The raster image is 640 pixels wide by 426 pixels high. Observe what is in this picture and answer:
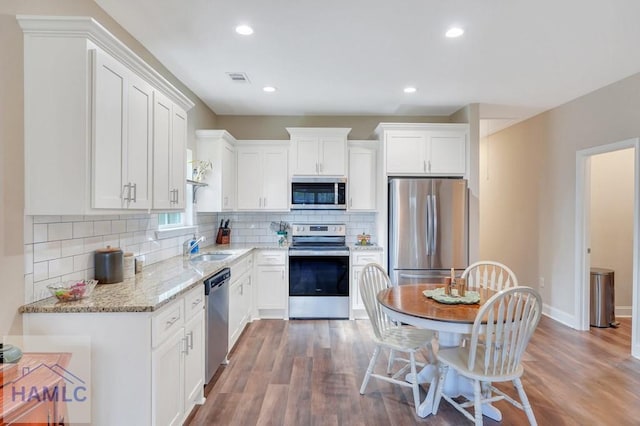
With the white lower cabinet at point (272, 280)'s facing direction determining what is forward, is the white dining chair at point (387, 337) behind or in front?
in front

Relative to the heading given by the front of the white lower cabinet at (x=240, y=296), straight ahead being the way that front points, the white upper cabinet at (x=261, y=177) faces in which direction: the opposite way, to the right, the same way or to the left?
to the right

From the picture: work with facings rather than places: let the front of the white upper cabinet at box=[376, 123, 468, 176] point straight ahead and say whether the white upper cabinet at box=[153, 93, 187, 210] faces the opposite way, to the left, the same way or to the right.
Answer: to the left

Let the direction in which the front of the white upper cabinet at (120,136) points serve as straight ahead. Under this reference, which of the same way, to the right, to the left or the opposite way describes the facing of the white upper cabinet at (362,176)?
to the right

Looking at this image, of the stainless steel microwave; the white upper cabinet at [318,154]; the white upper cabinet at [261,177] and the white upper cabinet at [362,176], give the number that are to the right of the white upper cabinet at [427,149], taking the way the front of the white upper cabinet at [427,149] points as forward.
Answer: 4

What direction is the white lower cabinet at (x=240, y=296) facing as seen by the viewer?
to the viewer's right

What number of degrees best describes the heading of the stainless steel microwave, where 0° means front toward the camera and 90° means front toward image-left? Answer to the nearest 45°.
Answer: approximately 0°

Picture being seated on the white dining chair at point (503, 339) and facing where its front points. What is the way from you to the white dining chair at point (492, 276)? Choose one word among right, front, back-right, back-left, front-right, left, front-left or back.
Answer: front-right

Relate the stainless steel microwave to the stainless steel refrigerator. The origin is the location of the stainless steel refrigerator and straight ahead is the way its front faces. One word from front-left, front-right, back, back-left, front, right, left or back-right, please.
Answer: right

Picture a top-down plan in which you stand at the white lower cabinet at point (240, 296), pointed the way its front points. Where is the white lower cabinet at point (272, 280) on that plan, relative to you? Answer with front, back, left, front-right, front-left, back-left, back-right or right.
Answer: front-left

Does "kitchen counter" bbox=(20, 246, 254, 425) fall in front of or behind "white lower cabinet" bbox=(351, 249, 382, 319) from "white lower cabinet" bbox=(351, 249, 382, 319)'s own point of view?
in front
